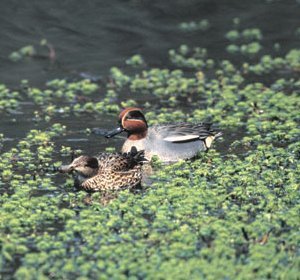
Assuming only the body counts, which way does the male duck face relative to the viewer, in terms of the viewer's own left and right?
facing to the left of the viewer

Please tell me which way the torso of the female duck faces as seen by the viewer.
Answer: to the viewer's left

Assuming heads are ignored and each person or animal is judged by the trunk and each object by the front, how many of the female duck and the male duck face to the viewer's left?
2

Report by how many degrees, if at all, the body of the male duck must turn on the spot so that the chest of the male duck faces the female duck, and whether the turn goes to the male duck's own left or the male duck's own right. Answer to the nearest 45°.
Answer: approximately 45° to the male duck's own left

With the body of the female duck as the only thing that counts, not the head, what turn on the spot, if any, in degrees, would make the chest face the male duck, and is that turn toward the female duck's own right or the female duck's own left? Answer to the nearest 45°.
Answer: approximately 135° to the female duck's own right
